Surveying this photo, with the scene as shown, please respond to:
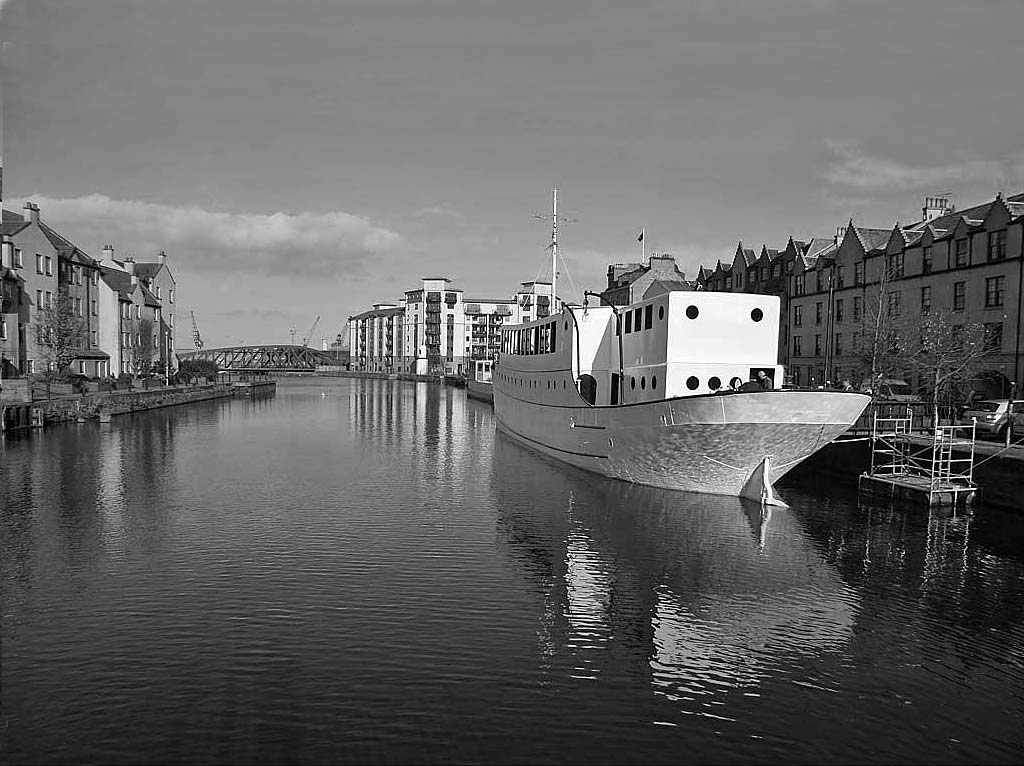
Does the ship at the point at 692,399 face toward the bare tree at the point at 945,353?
no

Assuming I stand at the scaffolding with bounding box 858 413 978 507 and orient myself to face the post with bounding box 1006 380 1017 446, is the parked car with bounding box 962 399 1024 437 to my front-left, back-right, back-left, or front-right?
front-left

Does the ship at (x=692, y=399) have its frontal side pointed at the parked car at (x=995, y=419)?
no

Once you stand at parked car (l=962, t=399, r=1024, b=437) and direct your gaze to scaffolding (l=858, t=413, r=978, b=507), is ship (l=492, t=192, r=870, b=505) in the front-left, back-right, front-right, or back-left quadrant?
front-right

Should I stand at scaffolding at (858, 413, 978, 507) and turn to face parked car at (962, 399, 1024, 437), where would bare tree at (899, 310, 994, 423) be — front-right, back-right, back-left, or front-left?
front-left

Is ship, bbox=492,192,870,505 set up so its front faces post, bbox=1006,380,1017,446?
no

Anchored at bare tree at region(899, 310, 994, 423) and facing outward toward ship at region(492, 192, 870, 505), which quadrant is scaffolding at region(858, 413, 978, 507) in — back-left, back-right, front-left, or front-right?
front-left
